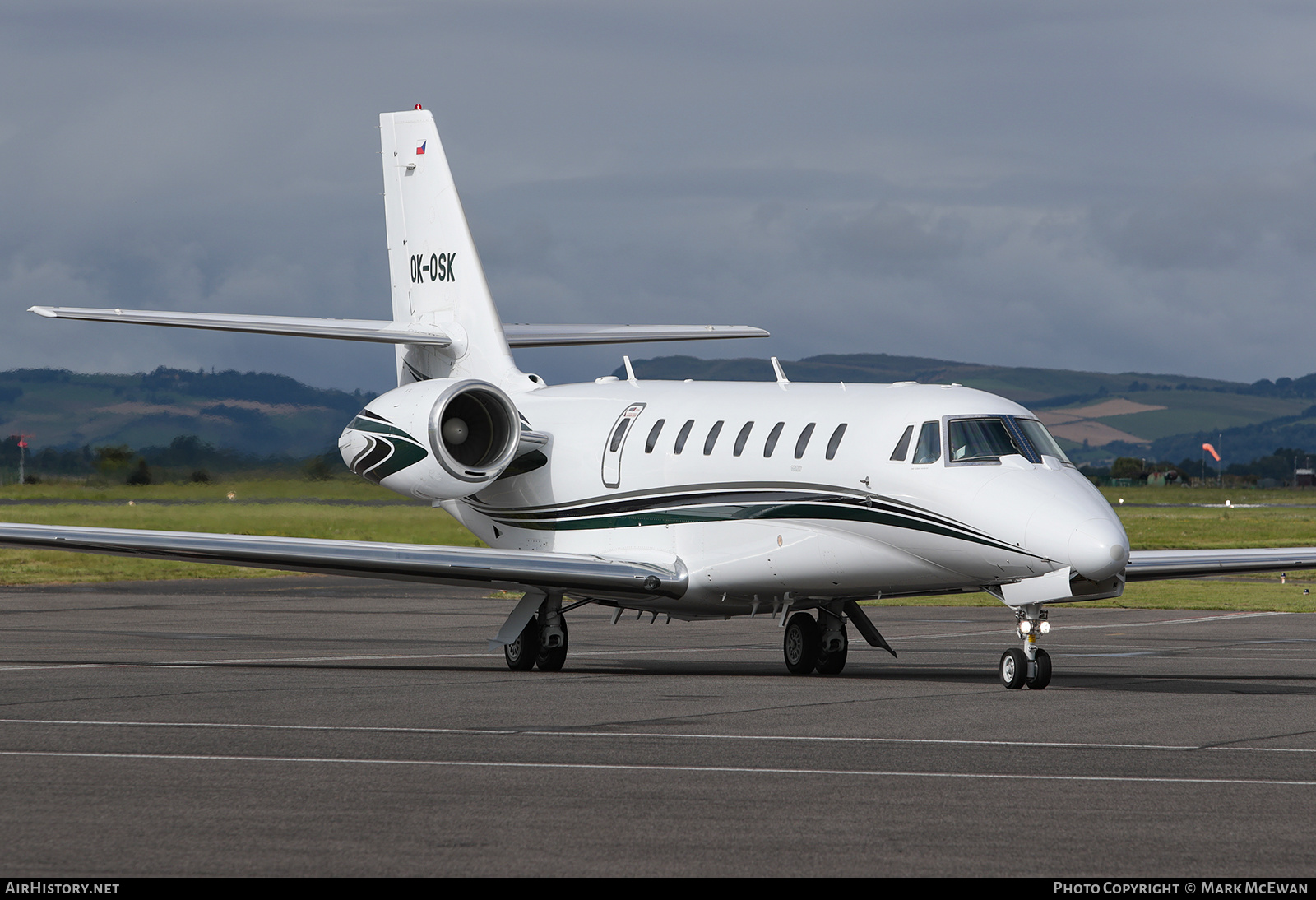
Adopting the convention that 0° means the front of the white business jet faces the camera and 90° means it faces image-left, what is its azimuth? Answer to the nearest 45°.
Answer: approximately 315°
